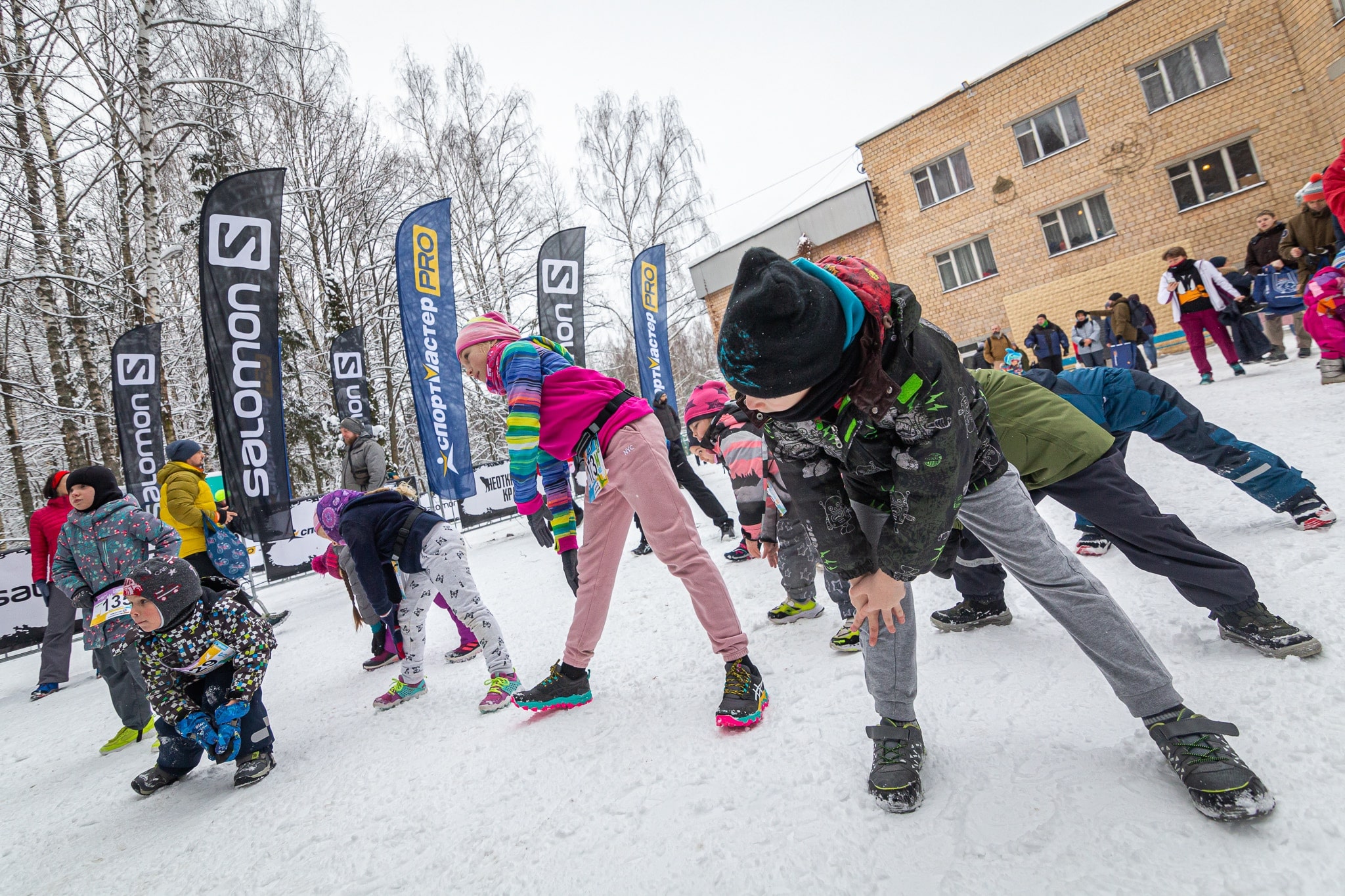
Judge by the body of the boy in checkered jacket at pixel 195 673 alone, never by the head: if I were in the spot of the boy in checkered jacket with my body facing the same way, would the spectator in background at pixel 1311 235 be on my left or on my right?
on my left

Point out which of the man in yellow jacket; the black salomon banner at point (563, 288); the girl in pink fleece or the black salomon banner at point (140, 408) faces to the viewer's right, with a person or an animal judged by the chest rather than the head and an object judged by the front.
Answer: the man in yellow jacket

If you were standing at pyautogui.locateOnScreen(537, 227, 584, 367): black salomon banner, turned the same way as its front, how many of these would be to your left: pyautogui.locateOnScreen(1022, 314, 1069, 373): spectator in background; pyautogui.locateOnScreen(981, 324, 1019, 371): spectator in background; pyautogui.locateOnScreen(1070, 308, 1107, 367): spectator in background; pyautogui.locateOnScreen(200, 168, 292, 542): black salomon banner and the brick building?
4

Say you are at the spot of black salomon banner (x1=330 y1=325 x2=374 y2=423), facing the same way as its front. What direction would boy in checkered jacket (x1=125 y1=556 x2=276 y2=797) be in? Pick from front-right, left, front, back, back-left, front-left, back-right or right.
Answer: front

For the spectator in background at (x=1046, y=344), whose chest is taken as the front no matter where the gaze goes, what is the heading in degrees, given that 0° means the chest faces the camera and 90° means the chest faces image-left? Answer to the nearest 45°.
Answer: approximately 0°

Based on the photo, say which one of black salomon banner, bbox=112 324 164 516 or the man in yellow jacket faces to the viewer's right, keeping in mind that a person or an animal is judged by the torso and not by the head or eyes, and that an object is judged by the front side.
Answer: the man in yellow jacket

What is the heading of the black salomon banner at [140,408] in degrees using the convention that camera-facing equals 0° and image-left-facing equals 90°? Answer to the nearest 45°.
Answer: approximately 0°

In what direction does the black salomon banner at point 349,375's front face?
toward the camera

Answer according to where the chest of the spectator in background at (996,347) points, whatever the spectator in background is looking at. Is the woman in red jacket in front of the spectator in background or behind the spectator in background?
in front

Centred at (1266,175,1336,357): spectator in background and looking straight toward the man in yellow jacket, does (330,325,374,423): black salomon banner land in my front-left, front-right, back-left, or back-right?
front-right

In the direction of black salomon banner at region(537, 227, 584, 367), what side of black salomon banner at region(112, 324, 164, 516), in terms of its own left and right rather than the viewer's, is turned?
left

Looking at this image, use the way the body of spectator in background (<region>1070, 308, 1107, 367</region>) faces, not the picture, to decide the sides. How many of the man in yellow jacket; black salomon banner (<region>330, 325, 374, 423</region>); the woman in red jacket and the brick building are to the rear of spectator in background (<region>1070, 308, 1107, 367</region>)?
1

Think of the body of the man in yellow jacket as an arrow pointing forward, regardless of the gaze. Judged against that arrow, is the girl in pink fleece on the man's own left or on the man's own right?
on the man's own right

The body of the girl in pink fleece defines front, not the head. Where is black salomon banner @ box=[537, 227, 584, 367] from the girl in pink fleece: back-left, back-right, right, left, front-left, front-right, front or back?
back-right

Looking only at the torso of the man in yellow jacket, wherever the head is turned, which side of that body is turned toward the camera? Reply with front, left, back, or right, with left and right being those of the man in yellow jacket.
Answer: right

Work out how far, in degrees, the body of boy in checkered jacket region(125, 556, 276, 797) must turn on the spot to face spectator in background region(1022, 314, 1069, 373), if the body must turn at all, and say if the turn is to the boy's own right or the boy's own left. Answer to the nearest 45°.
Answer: approximately 135° to the boy's own left

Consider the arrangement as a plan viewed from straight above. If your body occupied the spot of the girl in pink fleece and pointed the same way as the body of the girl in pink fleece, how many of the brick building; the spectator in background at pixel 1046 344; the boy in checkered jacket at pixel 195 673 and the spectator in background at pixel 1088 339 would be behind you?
3

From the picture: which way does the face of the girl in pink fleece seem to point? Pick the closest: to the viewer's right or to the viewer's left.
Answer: to the viewer's left

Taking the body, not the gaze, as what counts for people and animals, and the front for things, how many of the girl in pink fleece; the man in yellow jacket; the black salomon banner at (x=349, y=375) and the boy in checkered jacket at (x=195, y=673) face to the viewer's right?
1

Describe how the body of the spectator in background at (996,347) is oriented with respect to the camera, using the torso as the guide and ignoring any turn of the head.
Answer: toward the camera
